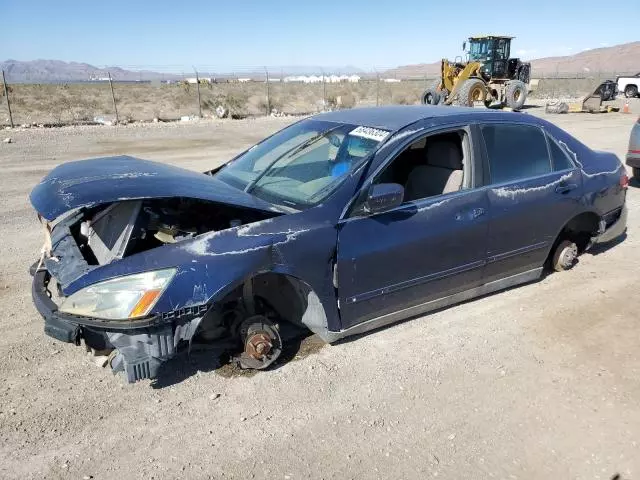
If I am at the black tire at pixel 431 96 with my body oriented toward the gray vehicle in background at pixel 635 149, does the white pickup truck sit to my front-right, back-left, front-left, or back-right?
back-left

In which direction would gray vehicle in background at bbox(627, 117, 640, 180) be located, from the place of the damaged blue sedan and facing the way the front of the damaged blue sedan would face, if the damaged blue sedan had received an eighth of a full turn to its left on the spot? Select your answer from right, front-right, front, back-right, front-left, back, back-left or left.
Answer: back-left

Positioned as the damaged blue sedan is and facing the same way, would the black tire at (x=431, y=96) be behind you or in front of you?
behind

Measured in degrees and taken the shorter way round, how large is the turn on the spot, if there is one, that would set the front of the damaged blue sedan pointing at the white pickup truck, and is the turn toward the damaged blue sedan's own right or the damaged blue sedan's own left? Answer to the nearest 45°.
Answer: approximately 180°

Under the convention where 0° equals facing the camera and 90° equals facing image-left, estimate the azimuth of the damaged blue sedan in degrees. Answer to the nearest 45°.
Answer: approximately 45°

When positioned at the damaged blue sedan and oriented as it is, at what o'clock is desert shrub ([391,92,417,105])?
The desert shrub is roughly at 5 o'clock from the damaged blue sedan.

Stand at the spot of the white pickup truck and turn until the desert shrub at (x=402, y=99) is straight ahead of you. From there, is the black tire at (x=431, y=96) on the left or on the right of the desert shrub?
left
